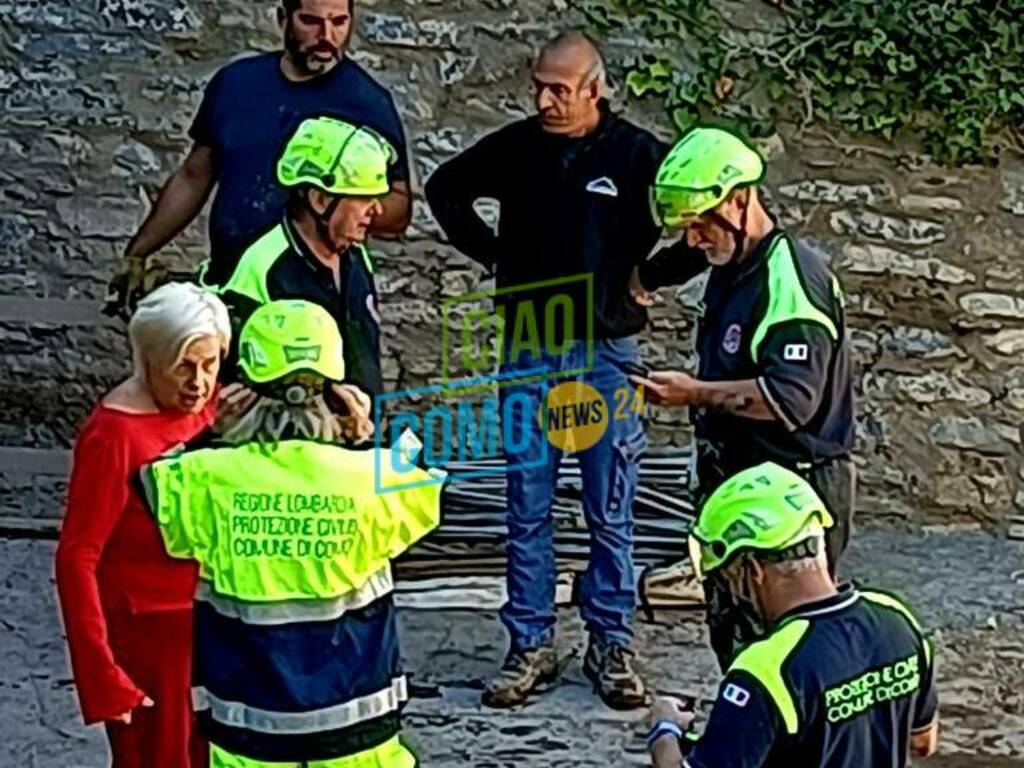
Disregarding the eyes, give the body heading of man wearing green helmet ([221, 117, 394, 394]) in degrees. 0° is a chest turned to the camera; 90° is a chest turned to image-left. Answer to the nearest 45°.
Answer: approximately 315°

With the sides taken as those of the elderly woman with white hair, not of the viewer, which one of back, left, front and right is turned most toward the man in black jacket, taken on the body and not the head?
left

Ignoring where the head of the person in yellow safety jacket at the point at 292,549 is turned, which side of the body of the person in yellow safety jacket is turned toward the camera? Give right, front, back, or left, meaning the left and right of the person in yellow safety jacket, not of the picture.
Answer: back

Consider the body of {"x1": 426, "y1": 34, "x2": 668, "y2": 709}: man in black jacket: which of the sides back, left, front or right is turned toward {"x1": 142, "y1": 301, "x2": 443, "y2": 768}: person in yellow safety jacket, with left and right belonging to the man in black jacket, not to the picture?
front

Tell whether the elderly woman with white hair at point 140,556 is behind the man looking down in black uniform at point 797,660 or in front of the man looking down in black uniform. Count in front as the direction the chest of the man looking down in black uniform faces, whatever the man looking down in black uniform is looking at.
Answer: in front

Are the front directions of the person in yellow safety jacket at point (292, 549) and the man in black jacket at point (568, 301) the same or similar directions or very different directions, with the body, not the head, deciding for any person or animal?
very different directions

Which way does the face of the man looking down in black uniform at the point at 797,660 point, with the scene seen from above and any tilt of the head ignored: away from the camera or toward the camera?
away from the camera

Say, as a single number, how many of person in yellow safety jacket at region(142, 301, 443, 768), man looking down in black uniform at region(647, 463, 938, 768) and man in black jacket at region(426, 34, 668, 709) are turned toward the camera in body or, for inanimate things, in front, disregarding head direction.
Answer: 1

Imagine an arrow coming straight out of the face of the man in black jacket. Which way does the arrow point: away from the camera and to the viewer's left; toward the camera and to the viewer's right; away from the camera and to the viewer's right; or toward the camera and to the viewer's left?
toward the camera and to the viewer's left

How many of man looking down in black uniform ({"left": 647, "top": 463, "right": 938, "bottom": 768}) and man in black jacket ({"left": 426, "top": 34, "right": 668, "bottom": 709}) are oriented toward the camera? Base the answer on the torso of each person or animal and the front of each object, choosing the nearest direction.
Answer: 1

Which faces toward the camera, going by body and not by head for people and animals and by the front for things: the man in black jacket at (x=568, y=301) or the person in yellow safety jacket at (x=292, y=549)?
the man in black jacket

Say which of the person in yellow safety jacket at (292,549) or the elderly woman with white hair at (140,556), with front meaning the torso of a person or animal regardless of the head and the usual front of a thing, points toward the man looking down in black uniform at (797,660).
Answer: the elderly woman with white hair

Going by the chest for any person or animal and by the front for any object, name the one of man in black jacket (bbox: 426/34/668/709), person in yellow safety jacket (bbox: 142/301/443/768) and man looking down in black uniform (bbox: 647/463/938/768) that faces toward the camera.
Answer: the man in black jacket

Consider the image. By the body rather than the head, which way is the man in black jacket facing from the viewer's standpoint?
toward the camera

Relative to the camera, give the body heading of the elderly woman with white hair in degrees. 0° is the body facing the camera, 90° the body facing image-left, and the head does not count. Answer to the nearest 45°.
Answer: approximately 315°

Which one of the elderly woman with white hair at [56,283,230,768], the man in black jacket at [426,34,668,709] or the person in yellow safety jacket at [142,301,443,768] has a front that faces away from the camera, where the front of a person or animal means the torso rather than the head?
the person in yellow safety jacket

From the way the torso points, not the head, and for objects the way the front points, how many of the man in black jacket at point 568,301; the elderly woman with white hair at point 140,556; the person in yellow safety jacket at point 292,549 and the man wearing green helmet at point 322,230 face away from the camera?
1
